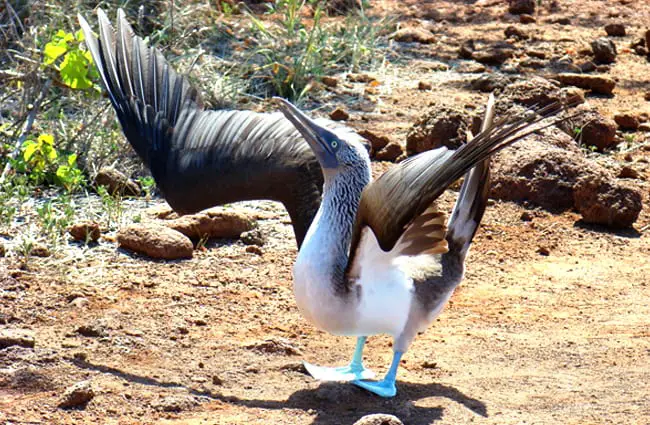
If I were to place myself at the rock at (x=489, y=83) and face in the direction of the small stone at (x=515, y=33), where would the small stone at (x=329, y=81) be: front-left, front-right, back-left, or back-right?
back-left

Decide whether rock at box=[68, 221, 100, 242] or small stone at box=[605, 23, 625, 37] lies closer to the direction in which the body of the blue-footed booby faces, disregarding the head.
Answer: the rock

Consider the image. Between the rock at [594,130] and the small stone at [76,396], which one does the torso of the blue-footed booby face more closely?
the small stone

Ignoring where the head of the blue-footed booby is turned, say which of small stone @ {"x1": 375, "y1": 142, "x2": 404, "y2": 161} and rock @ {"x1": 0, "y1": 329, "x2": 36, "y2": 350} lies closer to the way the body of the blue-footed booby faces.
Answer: the rock
